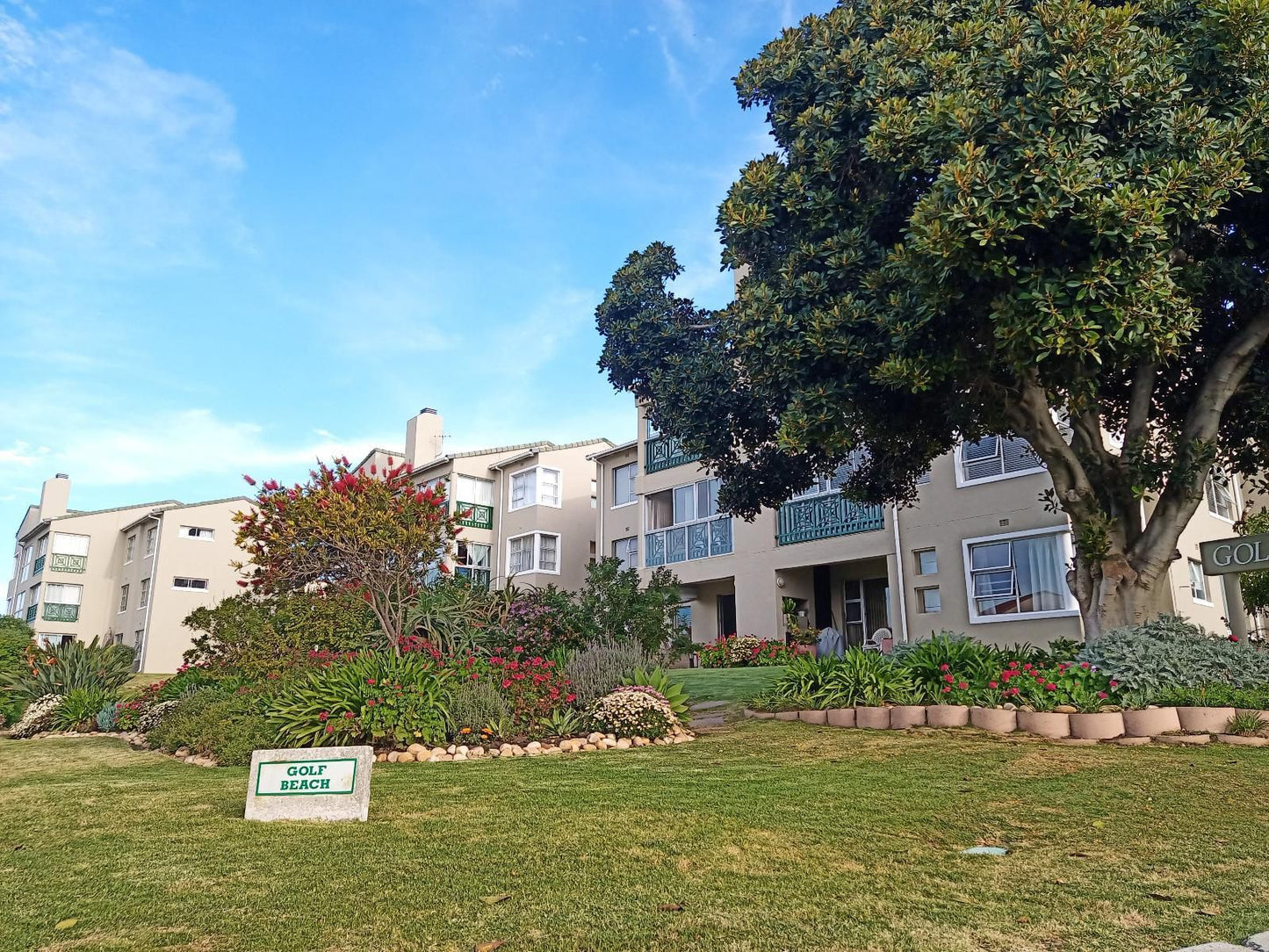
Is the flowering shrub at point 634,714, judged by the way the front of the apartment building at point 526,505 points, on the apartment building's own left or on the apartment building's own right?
on the apartment building's own left

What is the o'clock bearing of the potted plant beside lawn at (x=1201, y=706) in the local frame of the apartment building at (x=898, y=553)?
The potted plant beside lawn is roughly at 10 o'clock from the apartment building.

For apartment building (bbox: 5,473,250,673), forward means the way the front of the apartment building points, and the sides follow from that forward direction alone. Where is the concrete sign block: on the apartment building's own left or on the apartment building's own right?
on the apartment building's own left

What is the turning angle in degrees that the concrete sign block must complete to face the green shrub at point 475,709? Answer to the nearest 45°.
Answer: approximately 135° to its left

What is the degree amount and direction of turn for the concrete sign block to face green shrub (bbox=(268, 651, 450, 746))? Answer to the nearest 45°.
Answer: approximately 180°

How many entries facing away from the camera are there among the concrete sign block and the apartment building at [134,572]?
0

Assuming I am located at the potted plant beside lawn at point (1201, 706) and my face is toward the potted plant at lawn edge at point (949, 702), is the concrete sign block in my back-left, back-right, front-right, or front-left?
front-left

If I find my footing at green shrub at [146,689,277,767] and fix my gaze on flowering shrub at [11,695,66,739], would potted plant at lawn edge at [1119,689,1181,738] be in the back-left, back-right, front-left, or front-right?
back-right

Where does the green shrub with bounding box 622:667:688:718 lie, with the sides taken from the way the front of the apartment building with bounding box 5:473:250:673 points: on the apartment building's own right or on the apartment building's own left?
on the apartment building's own left

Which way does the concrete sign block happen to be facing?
toward the camera

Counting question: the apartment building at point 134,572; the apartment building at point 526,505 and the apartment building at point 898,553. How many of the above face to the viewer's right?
0

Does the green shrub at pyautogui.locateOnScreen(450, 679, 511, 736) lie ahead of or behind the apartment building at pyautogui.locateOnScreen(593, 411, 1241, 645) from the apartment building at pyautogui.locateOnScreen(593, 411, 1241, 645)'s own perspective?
ahead

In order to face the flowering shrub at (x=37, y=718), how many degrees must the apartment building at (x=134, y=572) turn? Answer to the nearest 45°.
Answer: approximately 45° to its left

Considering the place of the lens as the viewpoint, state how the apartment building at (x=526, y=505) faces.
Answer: facing the viewer and to the left of the viewer

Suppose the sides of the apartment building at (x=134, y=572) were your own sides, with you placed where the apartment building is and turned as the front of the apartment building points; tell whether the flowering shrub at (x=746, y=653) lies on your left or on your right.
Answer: on your left
